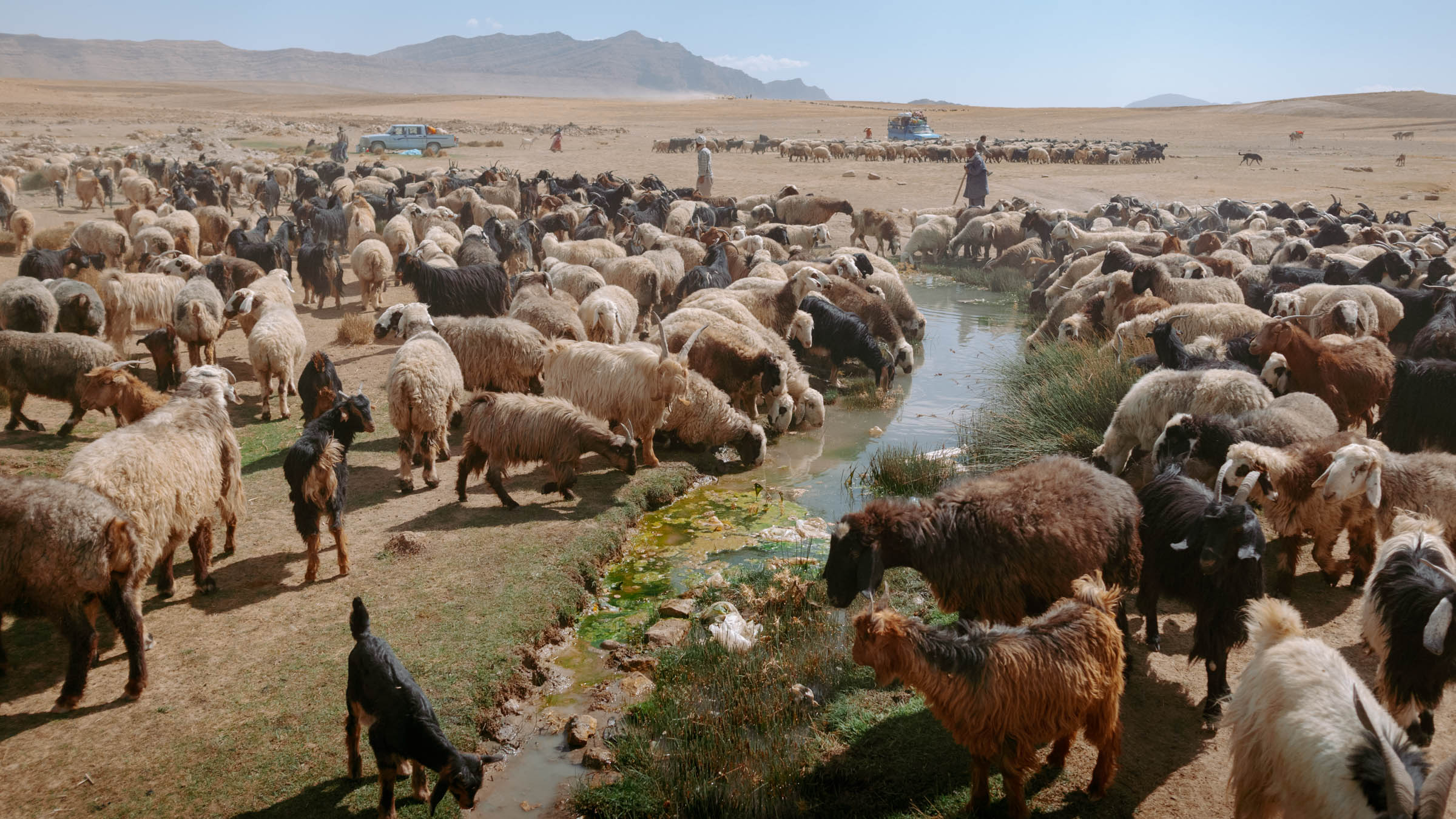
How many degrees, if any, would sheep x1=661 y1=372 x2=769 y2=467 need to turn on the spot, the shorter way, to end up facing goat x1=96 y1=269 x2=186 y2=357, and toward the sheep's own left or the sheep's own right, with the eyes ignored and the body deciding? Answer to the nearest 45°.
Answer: approximately 180°

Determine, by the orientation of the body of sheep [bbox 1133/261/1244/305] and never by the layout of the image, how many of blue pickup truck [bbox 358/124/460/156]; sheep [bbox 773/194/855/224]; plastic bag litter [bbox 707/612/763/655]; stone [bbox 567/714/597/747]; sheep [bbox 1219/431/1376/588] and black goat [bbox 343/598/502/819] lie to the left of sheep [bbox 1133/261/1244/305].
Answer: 4

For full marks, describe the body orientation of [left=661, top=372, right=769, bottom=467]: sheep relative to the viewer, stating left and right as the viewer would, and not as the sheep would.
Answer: facing to the right of the viewer

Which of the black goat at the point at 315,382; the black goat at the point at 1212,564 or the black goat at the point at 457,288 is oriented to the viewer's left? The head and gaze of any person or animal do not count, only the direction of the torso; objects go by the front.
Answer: the black goat at the point at 457,288

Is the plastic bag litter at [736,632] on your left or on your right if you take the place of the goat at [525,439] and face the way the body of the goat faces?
on your right

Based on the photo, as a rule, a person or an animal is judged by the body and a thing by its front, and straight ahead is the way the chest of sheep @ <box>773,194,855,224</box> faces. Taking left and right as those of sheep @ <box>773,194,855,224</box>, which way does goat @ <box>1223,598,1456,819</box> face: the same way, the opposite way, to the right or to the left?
to the right

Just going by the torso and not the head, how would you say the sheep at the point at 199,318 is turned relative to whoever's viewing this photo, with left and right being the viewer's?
facing away from the viewer

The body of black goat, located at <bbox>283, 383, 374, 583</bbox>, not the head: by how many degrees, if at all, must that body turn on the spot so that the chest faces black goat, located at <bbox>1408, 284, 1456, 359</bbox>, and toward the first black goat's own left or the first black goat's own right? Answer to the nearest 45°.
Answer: approximately 90° to the first black goat's own right

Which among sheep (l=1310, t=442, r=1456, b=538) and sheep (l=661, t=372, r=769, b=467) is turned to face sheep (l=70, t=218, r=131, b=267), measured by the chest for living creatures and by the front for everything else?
sheep (l=1310, t=442, r=1456, b=538)

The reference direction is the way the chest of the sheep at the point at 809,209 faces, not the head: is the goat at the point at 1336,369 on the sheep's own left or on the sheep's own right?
on the sheep's own right

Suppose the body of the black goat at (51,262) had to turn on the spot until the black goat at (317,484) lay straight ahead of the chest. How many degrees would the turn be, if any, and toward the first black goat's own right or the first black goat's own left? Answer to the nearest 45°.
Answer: approximately 90° to the first black goat's own right

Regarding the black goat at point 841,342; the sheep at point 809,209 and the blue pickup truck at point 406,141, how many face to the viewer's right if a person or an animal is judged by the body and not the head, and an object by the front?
2

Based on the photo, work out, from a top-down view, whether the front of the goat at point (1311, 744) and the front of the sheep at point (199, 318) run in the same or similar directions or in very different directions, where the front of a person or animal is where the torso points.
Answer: very different directions

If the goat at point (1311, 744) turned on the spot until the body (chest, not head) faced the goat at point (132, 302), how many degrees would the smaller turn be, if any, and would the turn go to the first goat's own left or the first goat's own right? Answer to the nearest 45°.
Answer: approximately 135° to the first goat's own right

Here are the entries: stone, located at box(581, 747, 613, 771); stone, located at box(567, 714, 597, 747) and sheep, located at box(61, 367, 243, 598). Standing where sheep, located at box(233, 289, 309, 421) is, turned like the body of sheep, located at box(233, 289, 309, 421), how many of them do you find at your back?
3

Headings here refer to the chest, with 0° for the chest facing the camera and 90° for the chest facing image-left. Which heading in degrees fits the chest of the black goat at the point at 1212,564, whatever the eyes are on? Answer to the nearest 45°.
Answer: approximately 315°
